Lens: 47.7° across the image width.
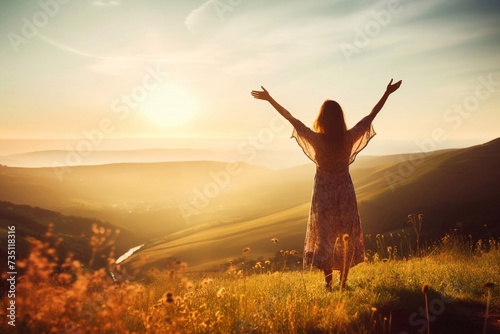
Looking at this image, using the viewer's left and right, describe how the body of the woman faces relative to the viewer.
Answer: facing away from the viewer

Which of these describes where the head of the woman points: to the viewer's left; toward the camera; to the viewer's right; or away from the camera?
away from the camera
